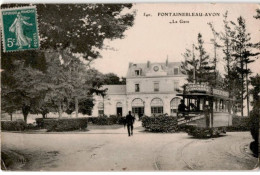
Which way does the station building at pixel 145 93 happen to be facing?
toward the camera

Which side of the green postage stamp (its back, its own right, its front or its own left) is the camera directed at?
front

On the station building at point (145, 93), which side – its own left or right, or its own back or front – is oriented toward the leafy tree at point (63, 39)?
right

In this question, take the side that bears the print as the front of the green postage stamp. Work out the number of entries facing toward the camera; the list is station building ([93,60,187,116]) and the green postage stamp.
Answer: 2
